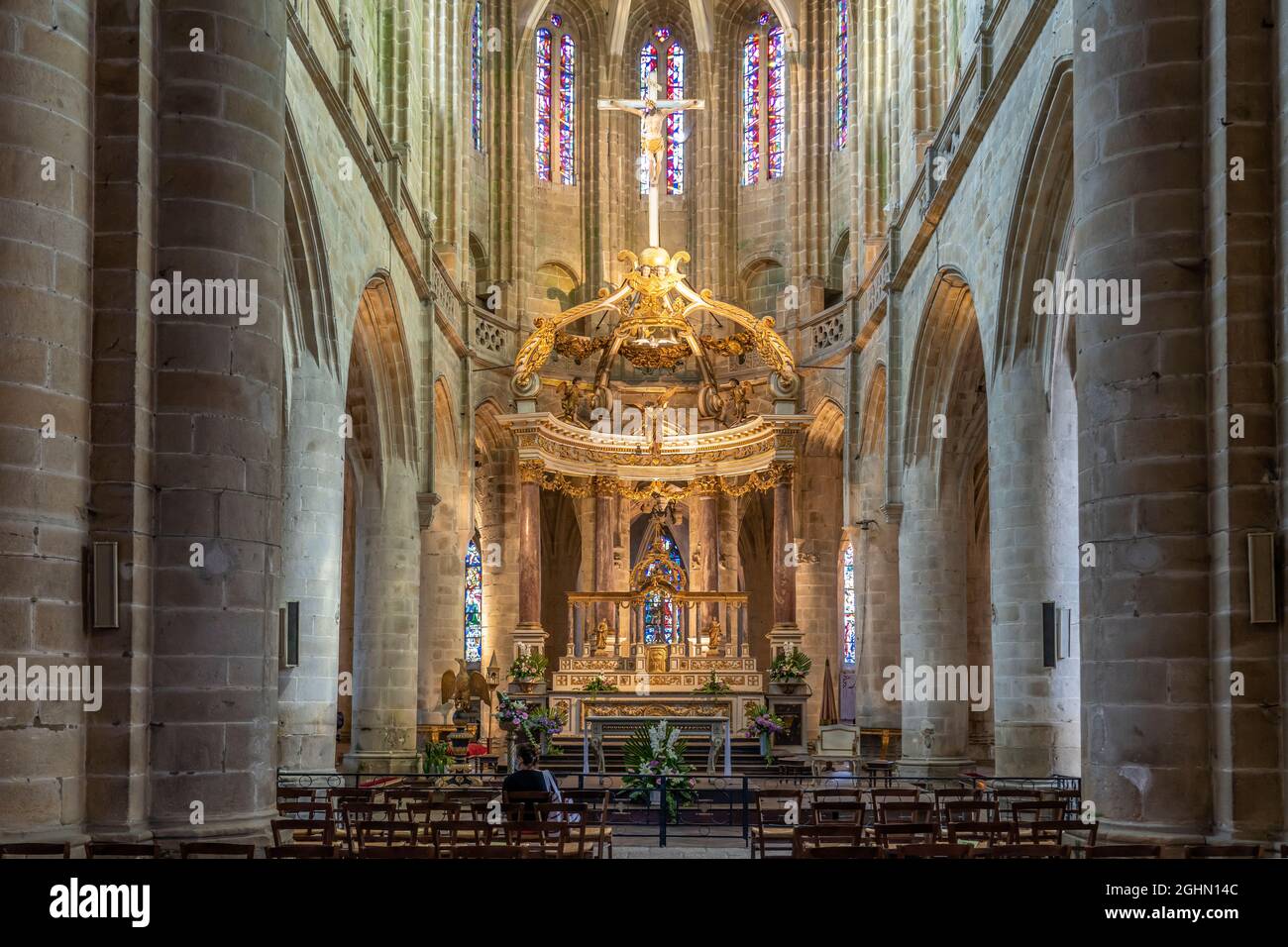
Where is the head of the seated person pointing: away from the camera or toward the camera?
away from the camera

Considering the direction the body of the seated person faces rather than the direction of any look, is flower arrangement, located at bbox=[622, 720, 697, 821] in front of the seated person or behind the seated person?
in front

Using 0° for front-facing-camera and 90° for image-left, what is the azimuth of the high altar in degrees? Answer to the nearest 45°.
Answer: approximately 0°

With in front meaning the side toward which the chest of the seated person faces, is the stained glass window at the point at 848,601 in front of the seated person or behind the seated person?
in front

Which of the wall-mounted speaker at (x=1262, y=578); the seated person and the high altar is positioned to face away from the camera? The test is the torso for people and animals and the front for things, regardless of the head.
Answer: the seated person

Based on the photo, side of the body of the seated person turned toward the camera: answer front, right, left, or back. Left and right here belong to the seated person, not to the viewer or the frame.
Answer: back

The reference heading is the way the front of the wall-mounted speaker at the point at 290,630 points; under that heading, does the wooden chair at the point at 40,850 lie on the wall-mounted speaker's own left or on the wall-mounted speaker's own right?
on the wall-mounted speaker's own right

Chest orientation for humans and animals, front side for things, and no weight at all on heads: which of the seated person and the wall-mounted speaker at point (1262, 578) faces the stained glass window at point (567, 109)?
the seated person

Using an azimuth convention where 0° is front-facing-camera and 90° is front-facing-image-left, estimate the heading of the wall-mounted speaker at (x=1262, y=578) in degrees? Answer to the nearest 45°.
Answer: approximately 45°
